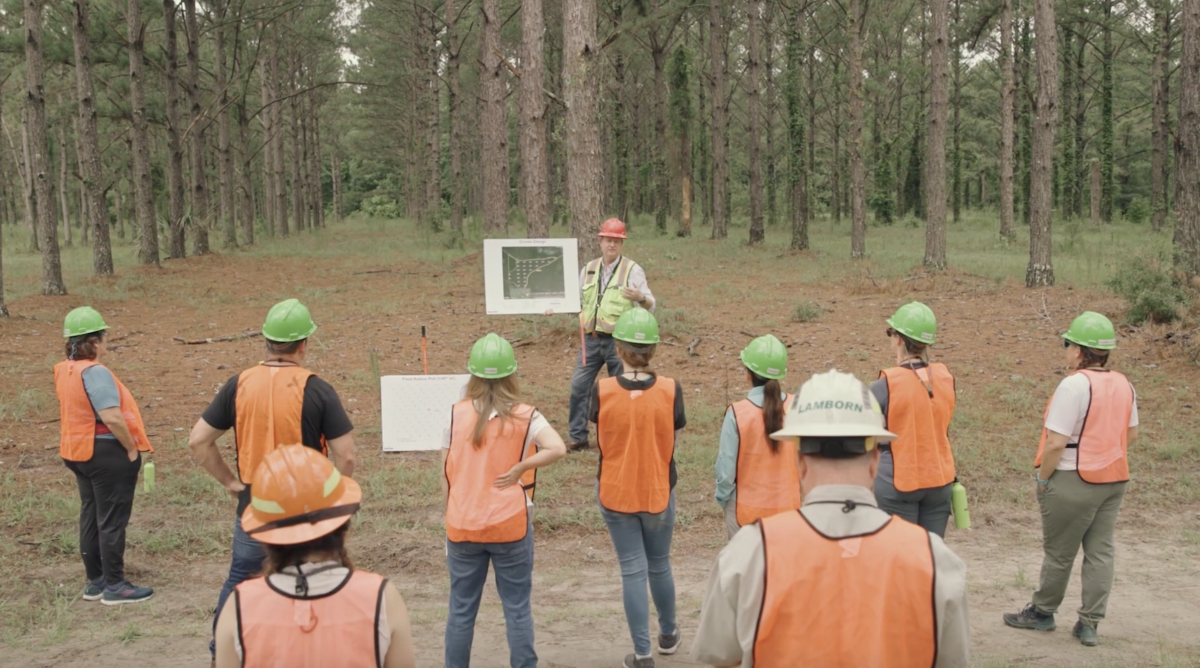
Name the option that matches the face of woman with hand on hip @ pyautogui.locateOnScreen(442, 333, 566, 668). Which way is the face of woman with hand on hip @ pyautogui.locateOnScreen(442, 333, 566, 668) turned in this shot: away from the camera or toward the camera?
away from the camera

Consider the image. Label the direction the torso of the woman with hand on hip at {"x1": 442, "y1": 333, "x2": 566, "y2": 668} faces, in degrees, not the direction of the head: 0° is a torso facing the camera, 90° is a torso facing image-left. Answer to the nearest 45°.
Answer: approximately 180°

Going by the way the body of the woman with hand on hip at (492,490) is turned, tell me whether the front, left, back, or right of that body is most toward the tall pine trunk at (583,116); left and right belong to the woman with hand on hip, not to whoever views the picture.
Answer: front

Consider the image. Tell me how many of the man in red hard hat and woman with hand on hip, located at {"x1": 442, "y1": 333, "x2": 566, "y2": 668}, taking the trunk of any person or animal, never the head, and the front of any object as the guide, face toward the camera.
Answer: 1

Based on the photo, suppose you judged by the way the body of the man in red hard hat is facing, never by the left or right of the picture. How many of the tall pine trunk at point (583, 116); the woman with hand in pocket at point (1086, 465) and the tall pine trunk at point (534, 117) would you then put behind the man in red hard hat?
2

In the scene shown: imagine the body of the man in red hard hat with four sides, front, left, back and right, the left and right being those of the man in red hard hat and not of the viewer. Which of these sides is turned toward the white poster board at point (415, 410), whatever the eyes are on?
right

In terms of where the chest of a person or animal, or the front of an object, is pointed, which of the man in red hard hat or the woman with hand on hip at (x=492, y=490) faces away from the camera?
the woman with hand on hip

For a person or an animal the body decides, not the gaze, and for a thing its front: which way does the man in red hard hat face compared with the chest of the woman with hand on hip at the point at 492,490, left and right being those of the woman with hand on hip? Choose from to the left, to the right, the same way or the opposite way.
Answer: the opposite way

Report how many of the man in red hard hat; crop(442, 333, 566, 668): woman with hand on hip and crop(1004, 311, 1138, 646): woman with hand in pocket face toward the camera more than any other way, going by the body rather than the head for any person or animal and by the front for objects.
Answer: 1

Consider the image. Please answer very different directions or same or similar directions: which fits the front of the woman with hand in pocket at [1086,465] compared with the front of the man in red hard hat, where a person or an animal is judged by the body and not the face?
very different directions

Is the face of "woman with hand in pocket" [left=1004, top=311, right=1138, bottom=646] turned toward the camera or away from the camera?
away from the camera

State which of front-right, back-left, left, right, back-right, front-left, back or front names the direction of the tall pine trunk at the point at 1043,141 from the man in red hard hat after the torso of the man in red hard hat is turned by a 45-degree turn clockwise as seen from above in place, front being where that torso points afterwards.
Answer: back

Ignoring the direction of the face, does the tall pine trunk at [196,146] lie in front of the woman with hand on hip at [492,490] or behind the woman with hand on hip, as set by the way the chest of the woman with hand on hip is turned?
in front
